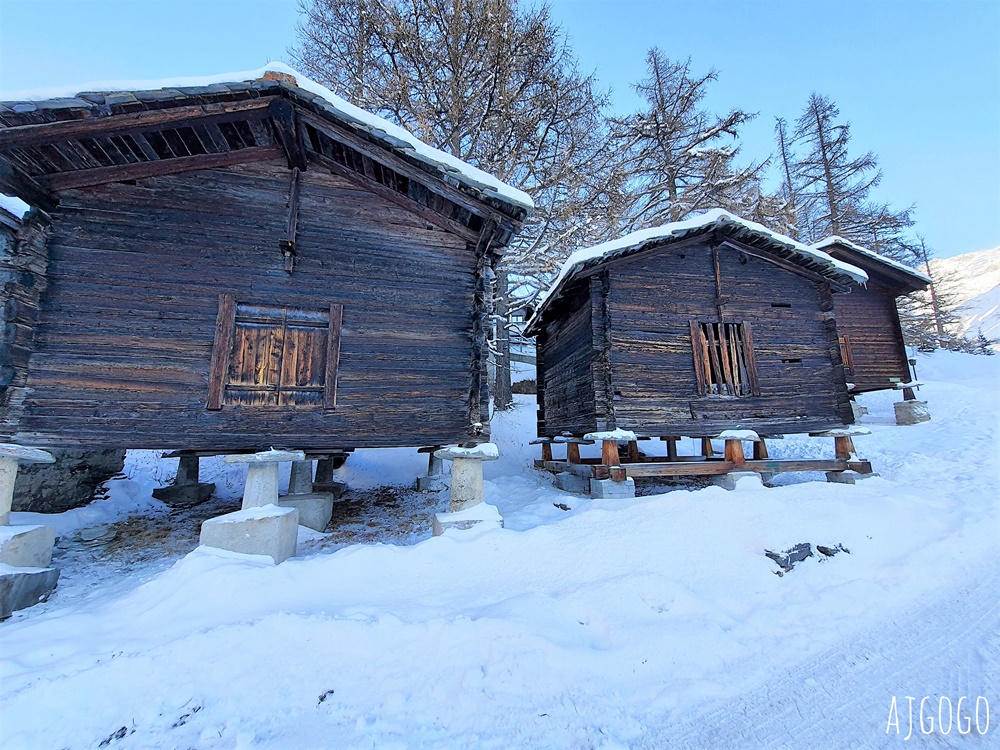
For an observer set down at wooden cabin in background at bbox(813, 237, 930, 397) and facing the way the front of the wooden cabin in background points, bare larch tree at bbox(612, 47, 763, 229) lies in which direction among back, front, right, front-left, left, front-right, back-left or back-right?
front-right

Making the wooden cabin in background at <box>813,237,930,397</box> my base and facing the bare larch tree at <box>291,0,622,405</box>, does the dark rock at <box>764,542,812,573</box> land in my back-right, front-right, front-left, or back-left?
front-left

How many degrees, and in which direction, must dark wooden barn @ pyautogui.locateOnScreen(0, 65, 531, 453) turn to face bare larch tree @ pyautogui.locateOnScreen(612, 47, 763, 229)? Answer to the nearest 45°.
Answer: approximately 90° to its left

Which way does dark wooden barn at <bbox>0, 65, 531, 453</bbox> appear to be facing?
toward the camera

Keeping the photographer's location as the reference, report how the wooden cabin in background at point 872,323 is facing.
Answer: facing the viewer

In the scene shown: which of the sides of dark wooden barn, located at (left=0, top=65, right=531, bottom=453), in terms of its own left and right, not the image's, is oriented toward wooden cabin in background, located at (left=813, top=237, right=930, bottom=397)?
left

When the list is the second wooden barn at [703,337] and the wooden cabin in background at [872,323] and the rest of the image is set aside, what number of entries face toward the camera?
2

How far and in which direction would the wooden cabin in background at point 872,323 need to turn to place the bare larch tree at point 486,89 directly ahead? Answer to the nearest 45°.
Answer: approximately 45° to its right

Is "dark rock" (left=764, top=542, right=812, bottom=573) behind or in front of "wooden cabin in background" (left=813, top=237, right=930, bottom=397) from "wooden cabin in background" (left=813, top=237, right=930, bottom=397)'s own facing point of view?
in front

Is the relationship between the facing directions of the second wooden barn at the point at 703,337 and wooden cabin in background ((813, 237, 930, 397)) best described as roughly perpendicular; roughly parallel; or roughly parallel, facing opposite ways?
roughly parallel

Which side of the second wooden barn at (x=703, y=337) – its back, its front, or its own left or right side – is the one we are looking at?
front
